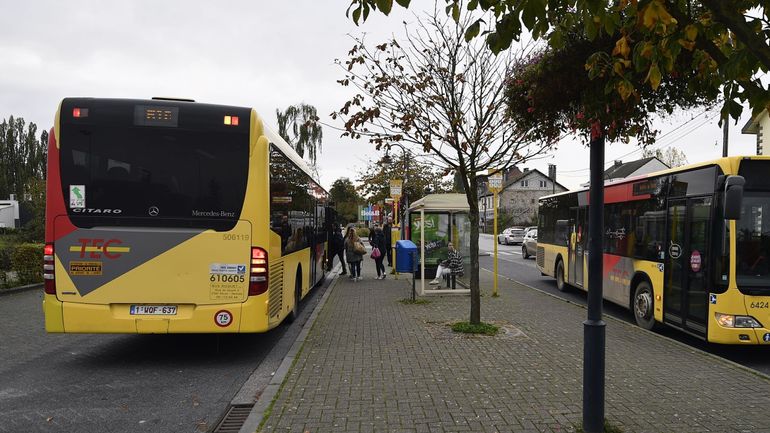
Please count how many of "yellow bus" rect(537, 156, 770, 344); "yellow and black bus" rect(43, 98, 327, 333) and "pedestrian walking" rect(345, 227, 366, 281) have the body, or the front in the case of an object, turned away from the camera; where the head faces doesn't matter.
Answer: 2

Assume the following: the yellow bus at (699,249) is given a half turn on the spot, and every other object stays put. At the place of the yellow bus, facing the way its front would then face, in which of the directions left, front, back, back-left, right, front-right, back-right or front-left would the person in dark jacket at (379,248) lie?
front

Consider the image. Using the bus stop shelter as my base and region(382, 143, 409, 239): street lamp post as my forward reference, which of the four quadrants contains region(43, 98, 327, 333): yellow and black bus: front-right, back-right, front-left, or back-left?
back-left

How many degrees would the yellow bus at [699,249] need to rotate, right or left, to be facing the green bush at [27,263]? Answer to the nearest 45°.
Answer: approximately 135° to its right

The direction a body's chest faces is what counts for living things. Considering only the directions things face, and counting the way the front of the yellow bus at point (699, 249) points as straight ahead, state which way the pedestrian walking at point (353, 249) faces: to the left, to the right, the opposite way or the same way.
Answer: the opposite way

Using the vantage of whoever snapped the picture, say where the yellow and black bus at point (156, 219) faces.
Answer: facing away from the viewer

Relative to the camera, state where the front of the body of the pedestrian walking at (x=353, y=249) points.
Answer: away from the camera

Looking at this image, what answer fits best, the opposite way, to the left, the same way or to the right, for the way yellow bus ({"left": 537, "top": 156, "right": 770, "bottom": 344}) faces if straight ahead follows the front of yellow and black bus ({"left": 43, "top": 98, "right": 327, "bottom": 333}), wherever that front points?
the opposite way

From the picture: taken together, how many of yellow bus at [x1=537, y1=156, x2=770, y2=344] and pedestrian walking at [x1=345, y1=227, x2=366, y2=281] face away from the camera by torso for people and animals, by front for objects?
1

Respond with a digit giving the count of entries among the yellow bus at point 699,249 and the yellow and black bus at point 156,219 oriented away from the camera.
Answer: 1

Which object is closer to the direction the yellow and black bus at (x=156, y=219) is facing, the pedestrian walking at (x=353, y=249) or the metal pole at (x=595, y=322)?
the pedestrian walking

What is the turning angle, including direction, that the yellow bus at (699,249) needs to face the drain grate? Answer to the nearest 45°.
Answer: approximately 90° to its right

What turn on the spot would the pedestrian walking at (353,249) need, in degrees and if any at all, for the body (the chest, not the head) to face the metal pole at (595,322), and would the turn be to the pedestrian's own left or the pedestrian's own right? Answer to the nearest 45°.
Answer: approximately 180°
